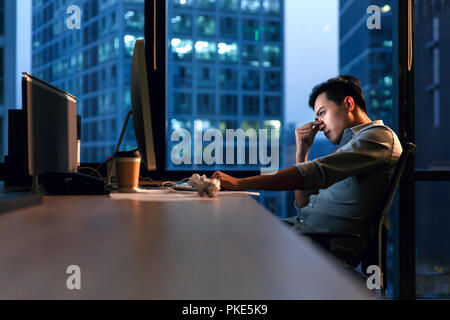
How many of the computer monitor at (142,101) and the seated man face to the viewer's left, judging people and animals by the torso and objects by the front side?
1

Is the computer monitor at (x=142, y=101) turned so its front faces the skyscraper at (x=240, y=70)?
no

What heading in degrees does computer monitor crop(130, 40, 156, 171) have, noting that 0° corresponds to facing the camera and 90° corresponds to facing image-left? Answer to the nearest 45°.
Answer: approximately 270°

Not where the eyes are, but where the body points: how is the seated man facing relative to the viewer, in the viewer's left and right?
facing to the left of the viewer

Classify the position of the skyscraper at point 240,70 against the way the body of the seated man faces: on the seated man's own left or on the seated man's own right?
on the seated man's own right

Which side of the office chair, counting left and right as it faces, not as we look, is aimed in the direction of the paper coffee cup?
front

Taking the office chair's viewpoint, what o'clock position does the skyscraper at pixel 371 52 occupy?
The skyscraper is roughly at 3 o'clock from the office chair.

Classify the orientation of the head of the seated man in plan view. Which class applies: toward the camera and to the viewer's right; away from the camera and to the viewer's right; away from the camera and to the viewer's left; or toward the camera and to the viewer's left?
toward the camera and to the viewer's left

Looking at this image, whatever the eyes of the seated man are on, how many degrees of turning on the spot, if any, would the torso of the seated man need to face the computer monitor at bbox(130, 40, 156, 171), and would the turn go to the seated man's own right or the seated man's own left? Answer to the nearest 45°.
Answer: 0° — they already face it

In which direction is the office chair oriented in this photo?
to the viewer's left

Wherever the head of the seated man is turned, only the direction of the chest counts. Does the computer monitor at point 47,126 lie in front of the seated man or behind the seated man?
in front

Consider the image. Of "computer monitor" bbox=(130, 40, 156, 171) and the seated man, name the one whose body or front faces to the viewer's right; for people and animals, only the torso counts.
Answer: the computer monitor
